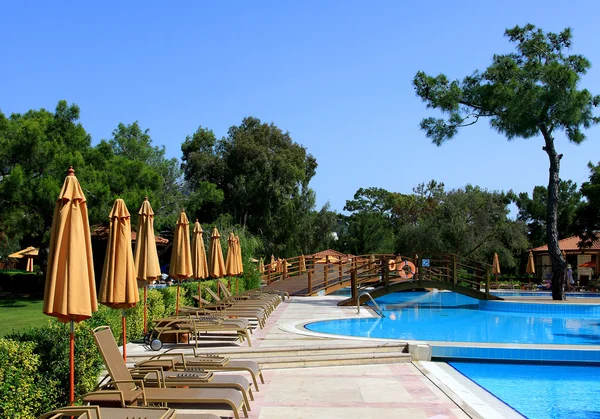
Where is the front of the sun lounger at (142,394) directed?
to the viewer's right

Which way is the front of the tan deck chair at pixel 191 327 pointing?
to the viewer's right

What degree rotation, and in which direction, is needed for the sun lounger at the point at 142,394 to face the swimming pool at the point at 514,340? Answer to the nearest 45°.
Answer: approximately 45° to its left

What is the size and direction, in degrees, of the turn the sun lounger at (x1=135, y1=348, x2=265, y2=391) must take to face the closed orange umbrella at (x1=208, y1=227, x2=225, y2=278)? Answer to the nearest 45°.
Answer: approximately 90° to its left

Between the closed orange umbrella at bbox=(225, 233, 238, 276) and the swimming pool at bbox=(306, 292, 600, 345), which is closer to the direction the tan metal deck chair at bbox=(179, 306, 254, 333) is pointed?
the swimming pool

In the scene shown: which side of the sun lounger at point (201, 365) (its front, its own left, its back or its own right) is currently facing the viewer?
right

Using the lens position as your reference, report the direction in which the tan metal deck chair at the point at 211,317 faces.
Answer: facing to the right of the viewer

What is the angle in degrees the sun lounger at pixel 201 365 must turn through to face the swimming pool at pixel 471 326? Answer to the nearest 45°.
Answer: approximately 45° to its left

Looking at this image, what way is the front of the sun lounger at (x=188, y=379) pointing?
to the viewer's right

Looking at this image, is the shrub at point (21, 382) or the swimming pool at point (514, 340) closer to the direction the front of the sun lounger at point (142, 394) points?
the swimming pool

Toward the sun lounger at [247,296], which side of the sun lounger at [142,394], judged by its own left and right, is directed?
left
